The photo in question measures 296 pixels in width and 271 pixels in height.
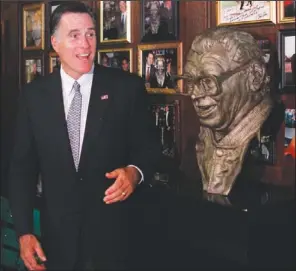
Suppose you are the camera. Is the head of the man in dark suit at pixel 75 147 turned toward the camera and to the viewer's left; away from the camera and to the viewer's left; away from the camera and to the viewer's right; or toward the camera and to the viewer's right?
toward the camera and to the viewer's right

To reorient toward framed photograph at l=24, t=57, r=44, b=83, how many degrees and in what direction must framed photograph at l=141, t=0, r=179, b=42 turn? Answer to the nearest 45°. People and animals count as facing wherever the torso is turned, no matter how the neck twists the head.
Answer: approximately 135° to its right

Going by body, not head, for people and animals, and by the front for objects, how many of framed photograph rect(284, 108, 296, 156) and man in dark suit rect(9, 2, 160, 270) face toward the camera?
2
